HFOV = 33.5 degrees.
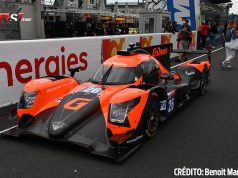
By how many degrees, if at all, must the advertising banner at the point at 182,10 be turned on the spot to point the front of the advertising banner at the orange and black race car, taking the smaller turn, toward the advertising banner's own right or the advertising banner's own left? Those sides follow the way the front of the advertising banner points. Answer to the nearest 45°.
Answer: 0° — it already faces it

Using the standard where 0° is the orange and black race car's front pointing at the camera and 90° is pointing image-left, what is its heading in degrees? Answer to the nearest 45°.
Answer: approximately 45°

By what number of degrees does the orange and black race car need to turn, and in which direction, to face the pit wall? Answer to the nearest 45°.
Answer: approximately 90° to its right

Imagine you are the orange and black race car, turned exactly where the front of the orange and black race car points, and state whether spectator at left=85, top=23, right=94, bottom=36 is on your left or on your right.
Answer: on your right

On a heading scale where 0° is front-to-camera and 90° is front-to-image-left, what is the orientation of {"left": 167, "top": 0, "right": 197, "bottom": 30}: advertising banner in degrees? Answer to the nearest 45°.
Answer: approximately 0°
